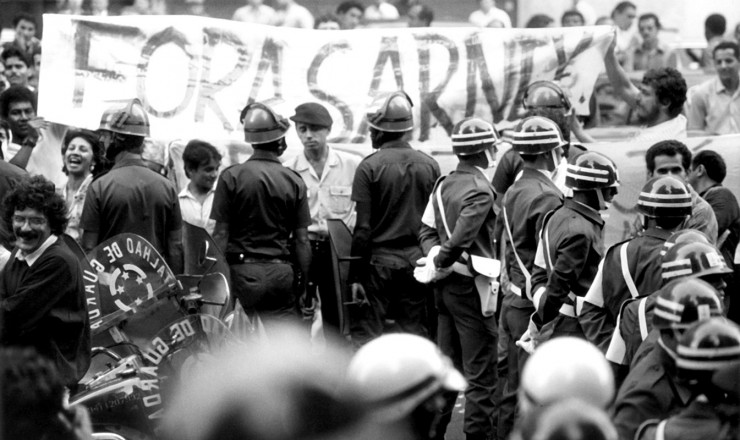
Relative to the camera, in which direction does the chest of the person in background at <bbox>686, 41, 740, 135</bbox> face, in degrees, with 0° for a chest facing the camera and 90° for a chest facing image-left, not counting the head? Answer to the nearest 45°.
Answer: approximately 0°

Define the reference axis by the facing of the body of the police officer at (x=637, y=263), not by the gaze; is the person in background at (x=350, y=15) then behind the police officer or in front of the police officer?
in front

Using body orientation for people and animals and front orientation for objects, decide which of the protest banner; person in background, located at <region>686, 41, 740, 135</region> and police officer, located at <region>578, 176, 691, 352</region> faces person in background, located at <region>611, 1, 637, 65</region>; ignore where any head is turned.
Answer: the police officer

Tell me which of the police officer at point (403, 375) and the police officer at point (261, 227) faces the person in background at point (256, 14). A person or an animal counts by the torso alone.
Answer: the police officer at point (261, 227)

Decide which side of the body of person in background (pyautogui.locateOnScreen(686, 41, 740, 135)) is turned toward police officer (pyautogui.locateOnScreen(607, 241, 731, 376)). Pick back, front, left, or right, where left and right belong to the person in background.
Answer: front

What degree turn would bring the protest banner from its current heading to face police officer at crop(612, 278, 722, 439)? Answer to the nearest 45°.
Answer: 0° — it already faces them

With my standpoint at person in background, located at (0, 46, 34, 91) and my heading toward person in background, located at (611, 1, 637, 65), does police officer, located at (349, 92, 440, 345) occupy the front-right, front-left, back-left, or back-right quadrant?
front-right

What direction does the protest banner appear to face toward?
toward the camera
